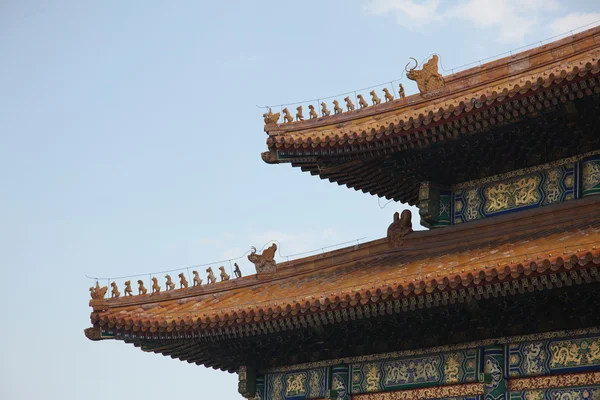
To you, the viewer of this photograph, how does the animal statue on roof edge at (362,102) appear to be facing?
facing to the left of the viewer

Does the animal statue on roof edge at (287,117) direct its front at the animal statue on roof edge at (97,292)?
yes

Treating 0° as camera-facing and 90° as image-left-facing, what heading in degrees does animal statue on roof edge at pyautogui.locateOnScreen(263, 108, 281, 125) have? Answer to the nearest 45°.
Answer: approximately 90°

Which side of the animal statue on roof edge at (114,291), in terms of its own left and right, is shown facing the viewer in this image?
left

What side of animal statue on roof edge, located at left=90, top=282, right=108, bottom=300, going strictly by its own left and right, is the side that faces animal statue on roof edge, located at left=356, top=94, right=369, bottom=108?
back

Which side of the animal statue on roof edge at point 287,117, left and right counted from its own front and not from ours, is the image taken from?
left

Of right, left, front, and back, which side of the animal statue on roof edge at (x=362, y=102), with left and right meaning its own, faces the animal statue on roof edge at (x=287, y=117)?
front

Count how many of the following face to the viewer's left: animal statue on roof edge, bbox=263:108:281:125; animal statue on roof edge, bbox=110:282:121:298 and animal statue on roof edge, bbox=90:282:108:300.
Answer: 3

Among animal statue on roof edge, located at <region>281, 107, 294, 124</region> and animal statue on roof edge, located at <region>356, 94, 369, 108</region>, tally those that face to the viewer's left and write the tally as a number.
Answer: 2

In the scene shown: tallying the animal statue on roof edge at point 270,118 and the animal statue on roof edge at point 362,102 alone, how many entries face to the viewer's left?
2

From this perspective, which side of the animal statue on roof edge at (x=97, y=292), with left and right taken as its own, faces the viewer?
left

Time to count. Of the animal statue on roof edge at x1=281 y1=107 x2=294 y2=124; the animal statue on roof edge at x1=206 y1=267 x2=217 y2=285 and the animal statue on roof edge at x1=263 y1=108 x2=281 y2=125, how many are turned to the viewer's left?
3

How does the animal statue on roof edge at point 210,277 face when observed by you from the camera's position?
facing to the left of the viewer
